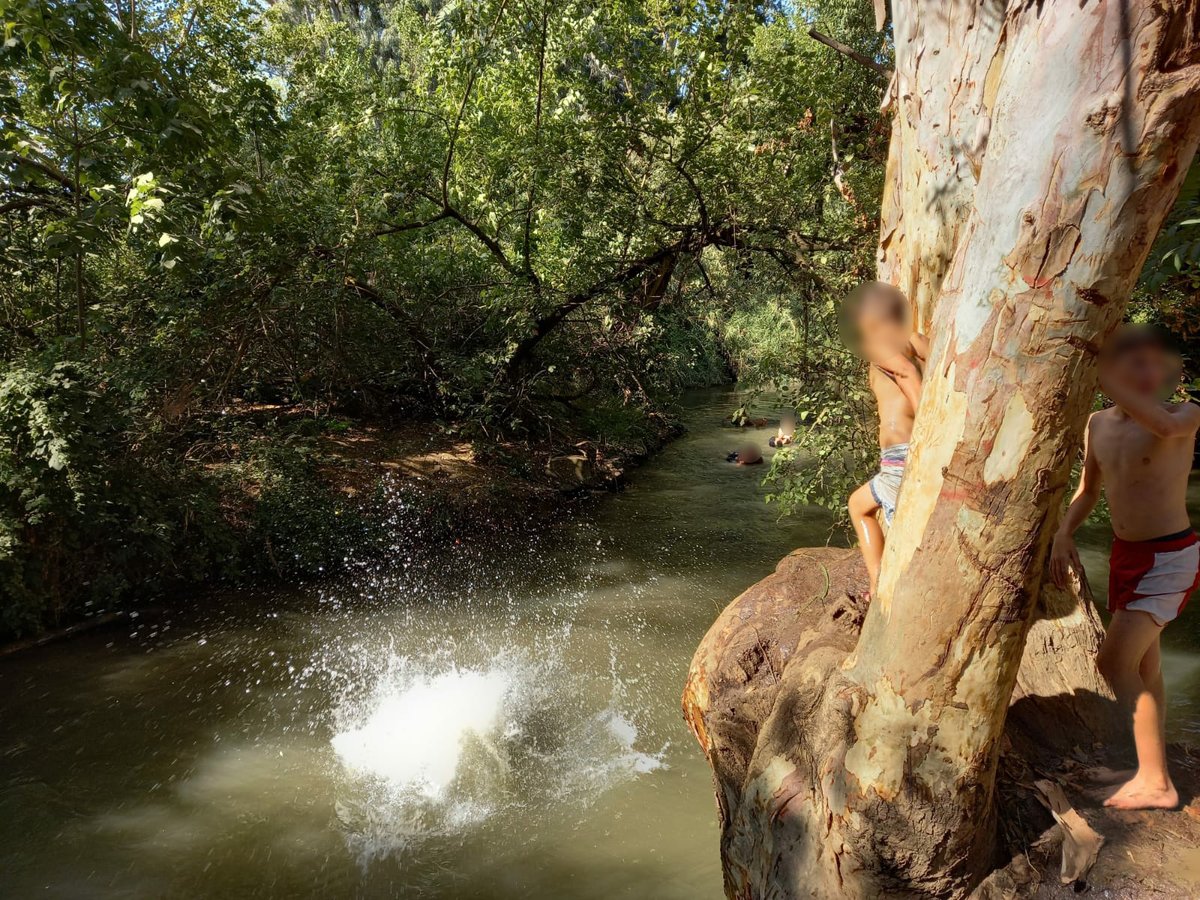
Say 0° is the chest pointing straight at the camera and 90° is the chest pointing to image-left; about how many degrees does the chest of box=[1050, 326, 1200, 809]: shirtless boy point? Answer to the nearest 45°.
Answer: approximately 45°

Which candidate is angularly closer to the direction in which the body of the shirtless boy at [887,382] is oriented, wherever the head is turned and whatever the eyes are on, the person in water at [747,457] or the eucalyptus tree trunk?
the eucalyptus tree trunk

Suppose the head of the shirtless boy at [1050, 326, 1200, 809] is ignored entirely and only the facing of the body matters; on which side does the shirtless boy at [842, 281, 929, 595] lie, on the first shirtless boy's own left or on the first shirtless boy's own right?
on the first shirtless boy's own right

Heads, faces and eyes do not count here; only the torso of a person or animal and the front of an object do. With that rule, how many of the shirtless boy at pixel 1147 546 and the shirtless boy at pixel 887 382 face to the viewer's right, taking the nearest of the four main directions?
0

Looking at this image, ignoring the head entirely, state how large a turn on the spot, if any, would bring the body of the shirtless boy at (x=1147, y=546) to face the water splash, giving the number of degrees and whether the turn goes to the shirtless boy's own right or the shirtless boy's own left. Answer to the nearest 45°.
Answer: approximately 45° to the shirtless boy's own right

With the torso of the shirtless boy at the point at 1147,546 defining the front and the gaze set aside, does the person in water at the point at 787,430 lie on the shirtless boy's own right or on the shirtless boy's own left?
on the shirtless boy's own right
